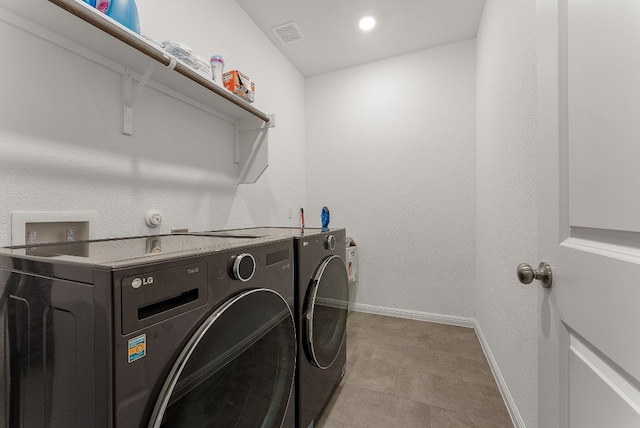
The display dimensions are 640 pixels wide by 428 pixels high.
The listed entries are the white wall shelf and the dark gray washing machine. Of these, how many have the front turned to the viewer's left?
0

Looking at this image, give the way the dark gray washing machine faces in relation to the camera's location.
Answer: facing the viewer and to the right of the viewer

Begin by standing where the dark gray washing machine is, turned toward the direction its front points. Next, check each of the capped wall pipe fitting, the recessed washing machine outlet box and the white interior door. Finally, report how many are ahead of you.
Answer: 1

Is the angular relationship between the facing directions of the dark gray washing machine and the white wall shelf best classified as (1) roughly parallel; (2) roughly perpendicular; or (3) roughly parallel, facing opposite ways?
roughly parallel

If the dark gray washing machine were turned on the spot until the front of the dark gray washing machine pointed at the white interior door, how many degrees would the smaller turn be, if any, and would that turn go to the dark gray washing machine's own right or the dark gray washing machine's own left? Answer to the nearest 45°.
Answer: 0° — it already faces it
